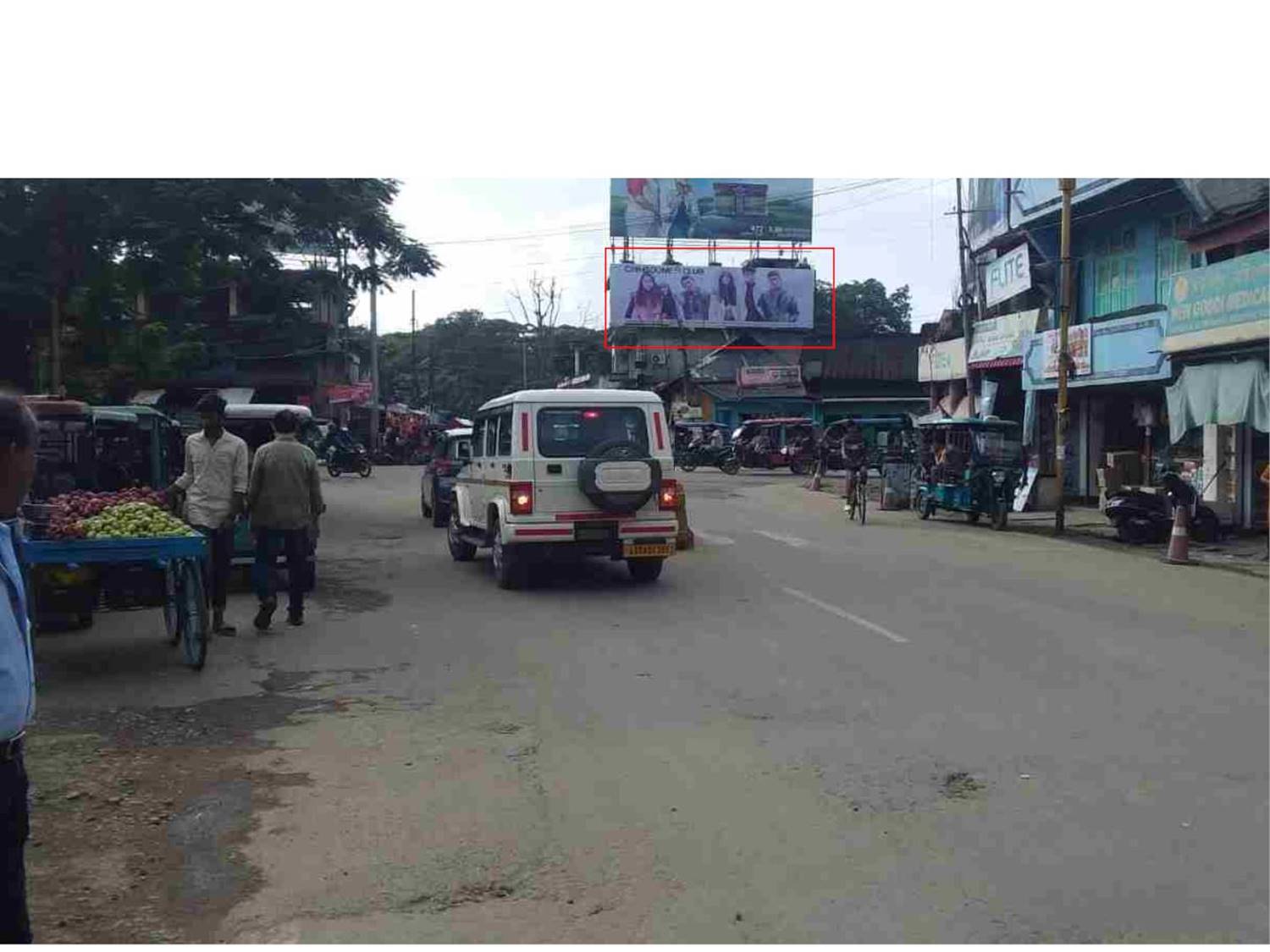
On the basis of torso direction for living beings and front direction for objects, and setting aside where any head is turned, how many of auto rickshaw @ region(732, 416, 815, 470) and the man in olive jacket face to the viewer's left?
1

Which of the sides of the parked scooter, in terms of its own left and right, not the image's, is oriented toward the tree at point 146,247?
back

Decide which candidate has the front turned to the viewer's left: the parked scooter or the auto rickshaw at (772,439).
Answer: the auto rickshaw

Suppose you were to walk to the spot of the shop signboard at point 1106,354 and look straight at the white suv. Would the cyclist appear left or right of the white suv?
right

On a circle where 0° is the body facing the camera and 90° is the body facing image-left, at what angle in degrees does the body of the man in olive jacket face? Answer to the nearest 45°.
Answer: approximately 180°

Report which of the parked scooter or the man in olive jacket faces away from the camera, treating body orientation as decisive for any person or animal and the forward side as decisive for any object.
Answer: the man in olive jacket
